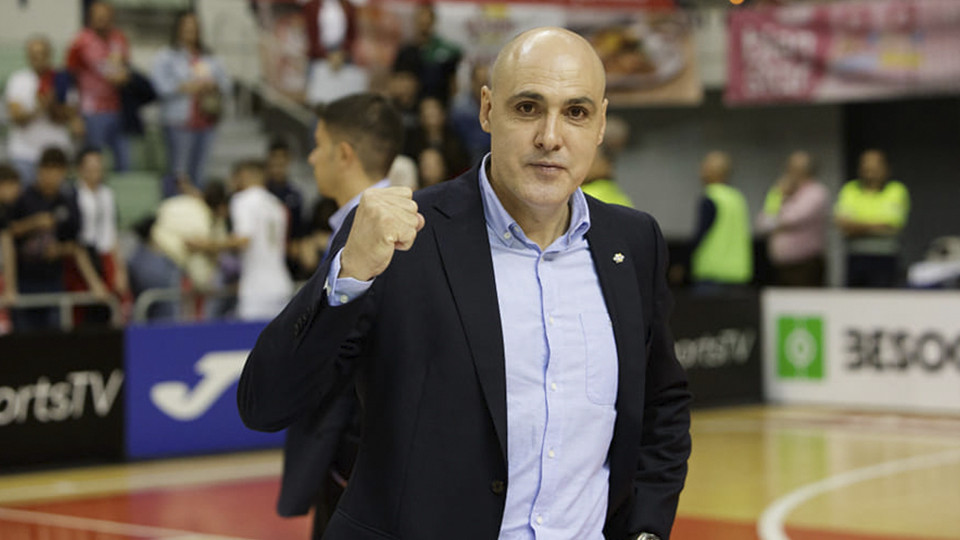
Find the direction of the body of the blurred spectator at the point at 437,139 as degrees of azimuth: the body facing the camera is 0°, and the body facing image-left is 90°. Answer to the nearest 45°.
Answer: approximately 0°

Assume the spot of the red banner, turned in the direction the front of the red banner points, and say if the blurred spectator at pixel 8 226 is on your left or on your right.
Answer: on your right
